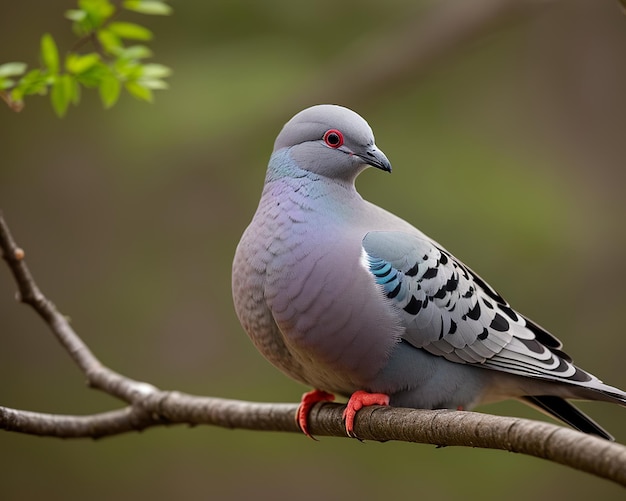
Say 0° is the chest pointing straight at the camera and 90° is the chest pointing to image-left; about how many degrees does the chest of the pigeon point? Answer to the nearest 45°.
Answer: approximately 45°
